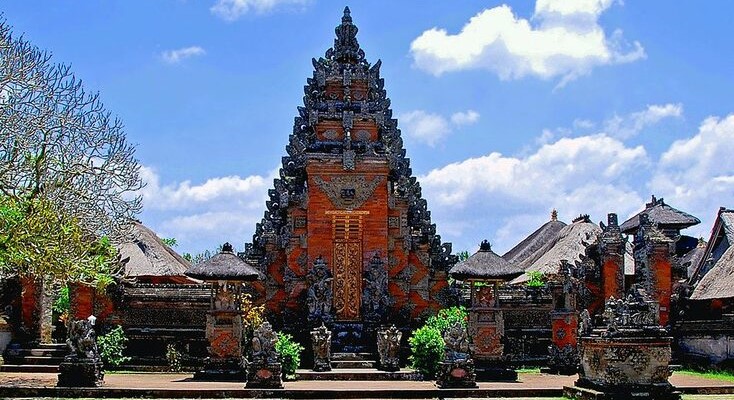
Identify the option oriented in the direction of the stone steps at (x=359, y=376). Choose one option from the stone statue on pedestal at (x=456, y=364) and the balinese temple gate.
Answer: the balinese temple gate

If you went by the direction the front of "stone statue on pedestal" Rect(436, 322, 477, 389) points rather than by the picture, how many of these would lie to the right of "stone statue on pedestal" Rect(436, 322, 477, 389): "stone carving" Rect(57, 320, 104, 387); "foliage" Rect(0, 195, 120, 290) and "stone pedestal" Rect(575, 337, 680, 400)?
2

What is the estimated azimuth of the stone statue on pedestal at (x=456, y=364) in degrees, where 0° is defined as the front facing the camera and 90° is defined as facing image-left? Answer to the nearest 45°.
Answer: approximately 0°

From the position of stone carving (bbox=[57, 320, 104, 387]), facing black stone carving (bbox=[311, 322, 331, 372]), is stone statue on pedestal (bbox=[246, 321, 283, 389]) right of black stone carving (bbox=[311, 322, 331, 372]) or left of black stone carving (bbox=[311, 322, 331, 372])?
right

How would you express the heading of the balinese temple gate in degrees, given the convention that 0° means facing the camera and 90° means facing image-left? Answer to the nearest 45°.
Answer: approximately 0°
